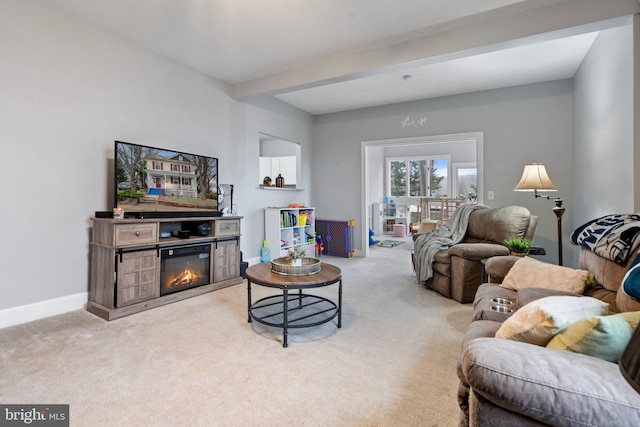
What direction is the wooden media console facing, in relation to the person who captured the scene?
facing the viewer and to the right of the viewer

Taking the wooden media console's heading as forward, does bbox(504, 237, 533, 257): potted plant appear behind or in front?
in front

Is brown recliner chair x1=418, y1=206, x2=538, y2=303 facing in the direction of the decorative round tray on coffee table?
yes

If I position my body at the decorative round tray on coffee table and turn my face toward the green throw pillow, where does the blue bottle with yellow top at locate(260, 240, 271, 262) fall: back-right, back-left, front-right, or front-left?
back-left

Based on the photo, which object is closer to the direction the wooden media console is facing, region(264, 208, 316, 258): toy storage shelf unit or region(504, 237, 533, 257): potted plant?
the potted plant

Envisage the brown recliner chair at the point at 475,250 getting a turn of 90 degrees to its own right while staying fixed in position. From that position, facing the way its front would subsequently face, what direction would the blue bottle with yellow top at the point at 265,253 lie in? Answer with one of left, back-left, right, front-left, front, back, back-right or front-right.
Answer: front-left

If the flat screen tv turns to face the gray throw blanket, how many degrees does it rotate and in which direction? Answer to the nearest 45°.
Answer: approximately 45° to its left

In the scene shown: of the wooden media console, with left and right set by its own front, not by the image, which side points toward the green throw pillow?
front

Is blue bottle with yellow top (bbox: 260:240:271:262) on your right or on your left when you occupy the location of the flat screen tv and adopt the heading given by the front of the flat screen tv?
on your left

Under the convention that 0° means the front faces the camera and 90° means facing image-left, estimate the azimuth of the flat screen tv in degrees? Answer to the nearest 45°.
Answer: approximately 315°

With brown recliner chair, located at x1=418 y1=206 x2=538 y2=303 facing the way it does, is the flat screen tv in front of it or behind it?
in front
